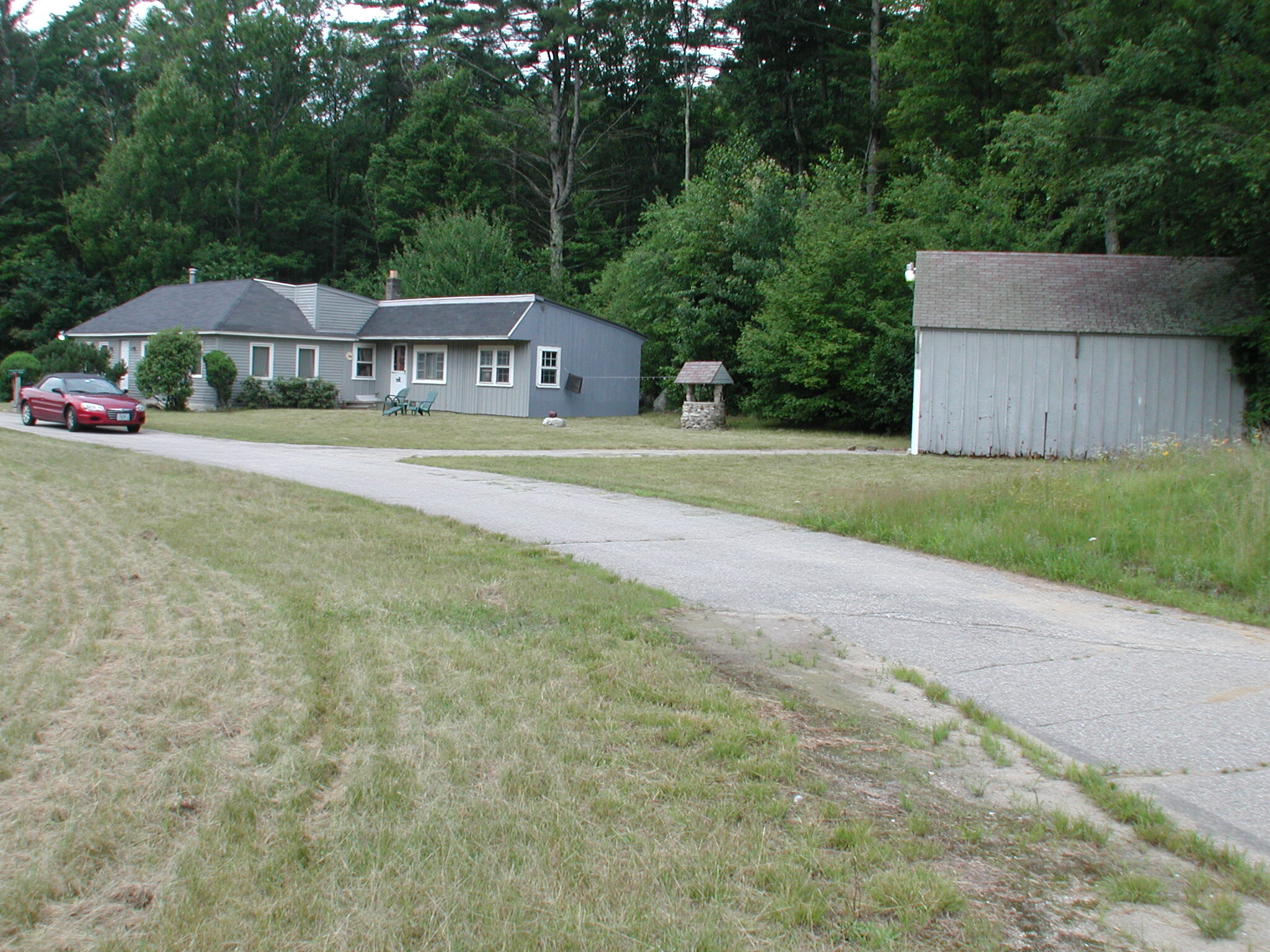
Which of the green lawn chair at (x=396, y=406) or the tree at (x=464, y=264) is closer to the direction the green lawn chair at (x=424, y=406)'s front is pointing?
the green lawn chair

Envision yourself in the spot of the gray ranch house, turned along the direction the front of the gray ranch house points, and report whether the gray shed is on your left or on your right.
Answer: on your left

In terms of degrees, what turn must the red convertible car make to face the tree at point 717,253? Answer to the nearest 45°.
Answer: approximately 45° to its left

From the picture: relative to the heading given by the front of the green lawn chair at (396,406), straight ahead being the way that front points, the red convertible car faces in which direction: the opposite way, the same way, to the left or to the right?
to the left

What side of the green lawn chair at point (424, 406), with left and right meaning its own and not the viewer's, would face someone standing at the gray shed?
left

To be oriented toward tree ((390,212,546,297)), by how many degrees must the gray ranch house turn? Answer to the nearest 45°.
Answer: approximately 135° to its right

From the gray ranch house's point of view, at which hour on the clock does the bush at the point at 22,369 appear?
The bush is roughly at 2 o'clock from the gray ranch house.

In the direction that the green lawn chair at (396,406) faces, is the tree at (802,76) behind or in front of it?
behind

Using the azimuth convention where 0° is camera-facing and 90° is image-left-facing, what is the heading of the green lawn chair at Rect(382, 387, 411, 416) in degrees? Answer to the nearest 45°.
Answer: approximately 45°

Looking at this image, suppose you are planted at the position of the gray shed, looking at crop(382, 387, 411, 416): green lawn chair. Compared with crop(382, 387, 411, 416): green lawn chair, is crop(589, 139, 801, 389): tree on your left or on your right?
right

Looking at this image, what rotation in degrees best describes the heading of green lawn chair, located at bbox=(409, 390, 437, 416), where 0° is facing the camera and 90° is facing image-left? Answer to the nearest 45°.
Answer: approximately 45°

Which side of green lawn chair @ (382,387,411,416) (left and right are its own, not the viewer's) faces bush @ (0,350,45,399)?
right
